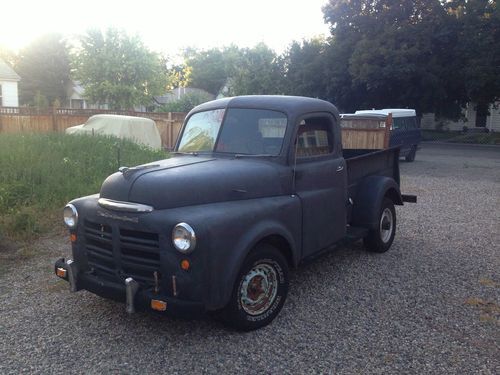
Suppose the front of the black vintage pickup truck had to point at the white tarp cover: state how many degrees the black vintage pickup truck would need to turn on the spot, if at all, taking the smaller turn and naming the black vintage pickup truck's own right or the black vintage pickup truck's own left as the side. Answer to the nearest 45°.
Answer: approximately 135° to the black vintage pickup truck's own right

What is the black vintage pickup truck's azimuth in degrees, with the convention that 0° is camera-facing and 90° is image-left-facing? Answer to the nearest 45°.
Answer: approximately 45°

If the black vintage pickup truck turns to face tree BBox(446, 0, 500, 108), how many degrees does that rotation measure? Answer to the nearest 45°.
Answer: approximately 180°

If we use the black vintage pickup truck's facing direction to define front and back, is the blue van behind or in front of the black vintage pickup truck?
behind

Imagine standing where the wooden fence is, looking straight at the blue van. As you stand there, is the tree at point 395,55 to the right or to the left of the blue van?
left

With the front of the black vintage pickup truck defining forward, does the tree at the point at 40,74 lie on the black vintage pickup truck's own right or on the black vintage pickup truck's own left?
on the black vintage pickup truck's own right

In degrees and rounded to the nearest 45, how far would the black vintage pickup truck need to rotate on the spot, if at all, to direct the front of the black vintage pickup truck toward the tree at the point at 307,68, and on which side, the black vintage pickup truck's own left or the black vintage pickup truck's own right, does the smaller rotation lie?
approximately 135° to the black vintage pickup truck's own right

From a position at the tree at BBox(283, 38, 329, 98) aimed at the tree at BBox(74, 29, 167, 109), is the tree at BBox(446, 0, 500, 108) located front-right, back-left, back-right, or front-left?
back-left
